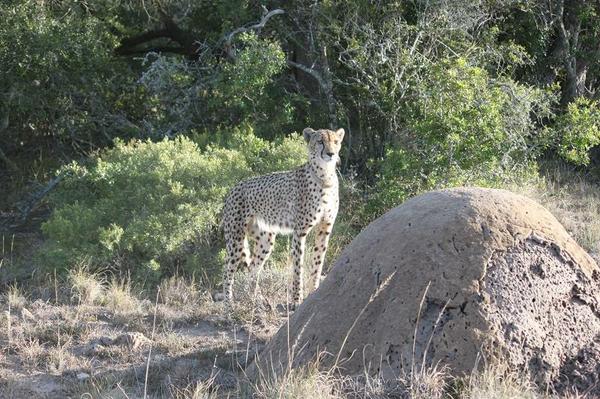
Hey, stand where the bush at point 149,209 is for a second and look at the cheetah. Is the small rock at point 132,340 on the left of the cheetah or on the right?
right

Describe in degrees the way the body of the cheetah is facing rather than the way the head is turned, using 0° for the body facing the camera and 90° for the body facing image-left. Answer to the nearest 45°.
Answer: approximately 315°

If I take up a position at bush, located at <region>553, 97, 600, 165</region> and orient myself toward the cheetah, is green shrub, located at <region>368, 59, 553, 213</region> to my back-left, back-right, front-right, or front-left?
front-right

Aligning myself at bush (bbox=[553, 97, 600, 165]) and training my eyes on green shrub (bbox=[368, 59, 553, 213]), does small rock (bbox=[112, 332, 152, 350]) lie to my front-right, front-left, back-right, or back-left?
front-left

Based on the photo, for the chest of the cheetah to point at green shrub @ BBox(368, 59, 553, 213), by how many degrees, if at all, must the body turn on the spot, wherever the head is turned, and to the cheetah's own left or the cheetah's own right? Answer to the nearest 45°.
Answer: approximately 90° to the cheetah's own left

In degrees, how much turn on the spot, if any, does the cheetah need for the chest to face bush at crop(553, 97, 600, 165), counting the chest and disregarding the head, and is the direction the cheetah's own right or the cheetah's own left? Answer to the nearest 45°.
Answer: approximately 90° to the cheetah's own left

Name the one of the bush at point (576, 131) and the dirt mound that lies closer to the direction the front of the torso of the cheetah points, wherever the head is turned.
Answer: the dirt mound

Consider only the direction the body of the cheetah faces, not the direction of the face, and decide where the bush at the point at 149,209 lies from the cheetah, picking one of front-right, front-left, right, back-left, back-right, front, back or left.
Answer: back

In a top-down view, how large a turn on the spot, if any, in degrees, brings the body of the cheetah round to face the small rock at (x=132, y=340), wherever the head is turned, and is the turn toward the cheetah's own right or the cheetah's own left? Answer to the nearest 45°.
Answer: approximately 90° to the cheetah's own right

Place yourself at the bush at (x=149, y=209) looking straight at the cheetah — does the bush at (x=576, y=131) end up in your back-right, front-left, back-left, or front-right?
front-left

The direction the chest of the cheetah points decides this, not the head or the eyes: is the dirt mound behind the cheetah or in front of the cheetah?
in front

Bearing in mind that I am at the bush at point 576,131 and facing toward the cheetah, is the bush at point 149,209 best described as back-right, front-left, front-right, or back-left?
front-right

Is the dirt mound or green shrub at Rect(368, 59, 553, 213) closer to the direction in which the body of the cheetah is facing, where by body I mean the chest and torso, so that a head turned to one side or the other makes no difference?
the dirt mound

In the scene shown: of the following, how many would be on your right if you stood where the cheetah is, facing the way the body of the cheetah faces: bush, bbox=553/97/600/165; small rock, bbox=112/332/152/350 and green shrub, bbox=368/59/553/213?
1
